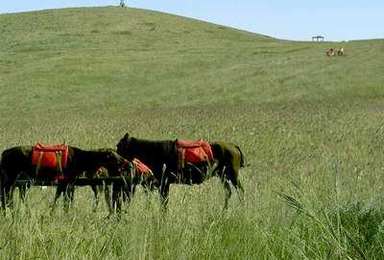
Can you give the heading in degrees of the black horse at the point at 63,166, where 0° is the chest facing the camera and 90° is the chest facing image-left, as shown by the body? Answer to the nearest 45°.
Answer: approximately 270°
